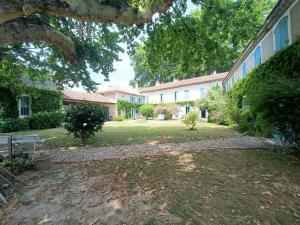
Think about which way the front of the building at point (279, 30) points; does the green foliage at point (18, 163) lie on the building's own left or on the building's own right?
on the building's own left

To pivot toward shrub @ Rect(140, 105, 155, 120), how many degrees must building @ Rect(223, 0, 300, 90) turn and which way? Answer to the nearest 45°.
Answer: approximately 45° to its right

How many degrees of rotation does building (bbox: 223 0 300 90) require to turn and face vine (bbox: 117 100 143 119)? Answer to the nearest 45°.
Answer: approximately 45° to its right

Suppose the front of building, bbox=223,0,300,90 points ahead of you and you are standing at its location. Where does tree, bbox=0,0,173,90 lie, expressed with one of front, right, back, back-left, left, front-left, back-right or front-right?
front-left

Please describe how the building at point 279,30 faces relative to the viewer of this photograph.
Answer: facing to the left of the viewer
